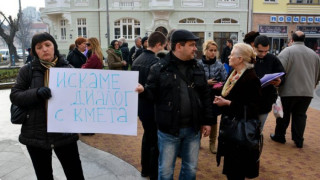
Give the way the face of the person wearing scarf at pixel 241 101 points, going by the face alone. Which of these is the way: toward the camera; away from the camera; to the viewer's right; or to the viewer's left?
to the viewer's left

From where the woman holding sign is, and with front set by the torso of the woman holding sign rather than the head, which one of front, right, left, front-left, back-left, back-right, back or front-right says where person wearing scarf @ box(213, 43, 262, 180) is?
left

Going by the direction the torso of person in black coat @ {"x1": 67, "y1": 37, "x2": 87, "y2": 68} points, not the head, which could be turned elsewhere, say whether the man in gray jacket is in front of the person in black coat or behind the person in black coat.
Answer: in front

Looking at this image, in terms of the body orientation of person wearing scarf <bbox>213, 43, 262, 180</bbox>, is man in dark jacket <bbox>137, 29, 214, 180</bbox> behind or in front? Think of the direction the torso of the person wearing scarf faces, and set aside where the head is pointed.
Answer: in front

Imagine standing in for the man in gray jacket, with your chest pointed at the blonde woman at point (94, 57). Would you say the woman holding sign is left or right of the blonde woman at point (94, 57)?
left
